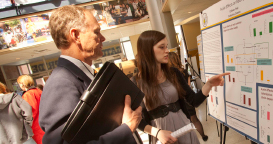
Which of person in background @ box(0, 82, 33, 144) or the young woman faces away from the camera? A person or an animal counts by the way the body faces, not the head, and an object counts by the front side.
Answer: the person in background

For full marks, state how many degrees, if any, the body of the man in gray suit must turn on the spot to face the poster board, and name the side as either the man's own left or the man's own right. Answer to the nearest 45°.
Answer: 0° — they already face it

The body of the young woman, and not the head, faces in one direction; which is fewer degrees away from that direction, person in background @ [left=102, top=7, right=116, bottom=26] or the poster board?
the poster board

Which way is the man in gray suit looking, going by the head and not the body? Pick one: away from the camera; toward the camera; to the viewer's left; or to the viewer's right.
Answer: to the viewer's right

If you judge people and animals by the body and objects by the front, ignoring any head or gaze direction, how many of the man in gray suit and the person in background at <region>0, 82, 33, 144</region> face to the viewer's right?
1

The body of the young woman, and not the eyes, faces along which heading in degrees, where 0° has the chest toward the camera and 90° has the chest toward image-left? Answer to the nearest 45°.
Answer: approximately 315°

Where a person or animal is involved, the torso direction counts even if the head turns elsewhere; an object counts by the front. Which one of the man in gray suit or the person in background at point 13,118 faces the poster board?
the man in gray suit

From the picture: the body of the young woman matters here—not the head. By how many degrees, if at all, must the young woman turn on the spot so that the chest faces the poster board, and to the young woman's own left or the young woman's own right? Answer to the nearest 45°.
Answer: approximately 45° to the young woman's own left

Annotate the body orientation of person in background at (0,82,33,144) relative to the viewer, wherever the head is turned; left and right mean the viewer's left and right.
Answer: facing away from the viewer

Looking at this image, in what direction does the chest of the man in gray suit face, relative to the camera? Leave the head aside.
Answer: to the viewer's right

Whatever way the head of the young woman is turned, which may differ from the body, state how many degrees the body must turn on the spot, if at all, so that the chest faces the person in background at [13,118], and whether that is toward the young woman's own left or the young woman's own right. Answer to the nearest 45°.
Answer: approximately 135° to the young woman's own right
